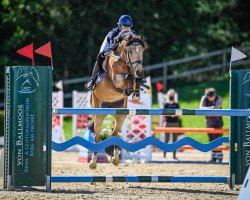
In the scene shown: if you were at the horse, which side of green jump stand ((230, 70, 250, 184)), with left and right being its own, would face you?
right

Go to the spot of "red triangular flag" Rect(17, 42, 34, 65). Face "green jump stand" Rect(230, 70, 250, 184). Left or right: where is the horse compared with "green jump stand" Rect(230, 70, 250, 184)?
left

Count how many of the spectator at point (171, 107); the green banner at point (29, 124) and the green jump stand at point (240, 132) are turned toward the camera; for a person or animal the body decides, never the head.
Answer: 3

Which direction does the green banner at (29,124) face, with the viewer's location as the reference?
facing the viewer

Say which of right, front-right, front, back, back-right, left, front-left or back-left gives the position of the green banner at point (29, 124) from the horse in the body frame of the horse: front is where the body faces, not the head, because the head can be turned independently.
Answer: right

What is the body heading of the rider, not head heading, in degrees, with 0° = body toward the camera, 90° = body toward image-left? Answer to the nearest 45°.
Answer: approximately 315°

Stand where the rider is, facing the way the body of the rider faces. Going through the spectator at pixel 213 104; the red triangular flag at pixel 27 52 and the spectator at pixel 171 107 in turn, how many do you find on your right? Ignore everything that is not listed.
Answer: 1

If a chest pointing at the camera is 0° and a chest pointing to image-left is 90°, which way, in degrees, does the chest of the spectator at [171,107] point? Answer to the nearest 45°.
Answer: approximately 0°

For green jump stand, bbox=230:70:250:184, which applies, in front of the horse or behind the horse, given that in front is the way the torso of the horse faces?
in front

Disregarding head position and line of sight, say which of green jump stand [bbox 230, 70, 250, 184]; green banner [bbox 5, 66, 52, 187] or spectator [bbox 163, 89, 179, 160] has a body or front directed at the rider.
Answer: the spectator

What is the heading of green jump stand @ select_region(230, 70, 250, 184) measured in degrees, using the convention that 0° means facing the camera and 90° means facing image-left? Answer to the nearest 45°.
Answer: approximately 0°

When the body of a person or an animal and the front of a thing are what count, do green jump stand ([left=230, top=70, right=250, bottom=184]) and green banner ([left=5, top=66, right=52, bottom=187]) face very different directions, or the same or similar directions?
same or similar directions

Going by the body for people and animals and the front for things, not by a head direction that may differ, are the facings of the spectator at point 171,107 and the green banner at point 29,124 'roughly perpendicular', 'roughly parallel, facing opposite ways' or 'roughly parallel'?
roughly parallel
